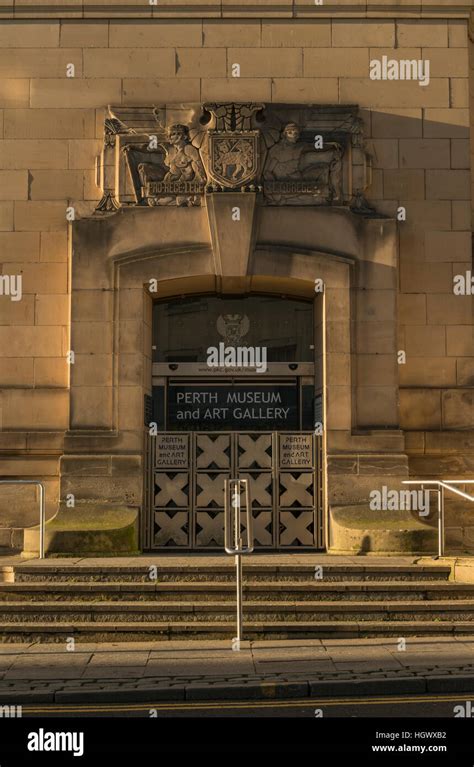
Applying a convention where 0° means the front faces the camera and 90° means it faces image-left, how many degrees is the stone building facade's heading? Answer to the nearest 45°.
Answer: approximately 0°
